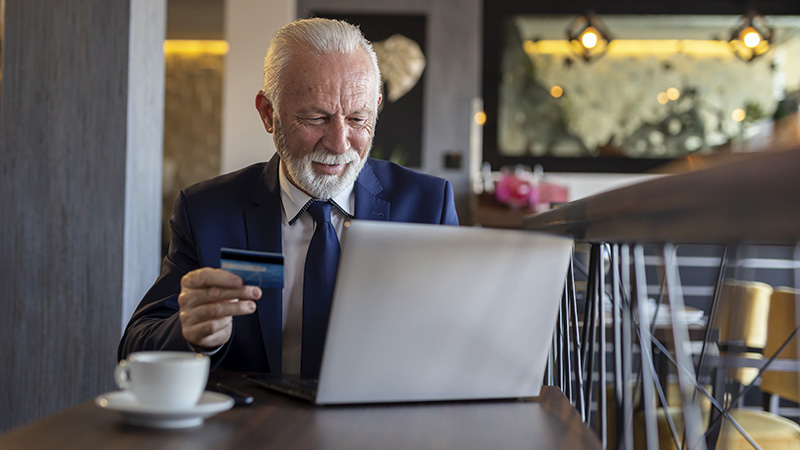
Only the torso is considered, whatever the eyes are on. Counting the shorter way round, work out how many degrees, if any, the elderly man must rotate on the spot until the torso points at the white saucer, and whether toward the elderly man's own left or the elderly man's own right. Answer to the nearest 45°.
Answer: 0° — they already face it

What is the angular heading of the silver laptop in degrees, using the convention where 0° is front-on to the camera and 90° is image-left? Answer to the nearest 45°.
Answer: approximately 135°

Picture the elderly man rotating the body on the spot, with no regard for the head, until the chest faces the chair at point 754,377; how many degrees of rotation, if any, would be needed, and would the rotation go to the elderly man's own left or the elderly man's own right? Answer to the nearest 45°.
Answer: approximately 135° to the elderly man's own left

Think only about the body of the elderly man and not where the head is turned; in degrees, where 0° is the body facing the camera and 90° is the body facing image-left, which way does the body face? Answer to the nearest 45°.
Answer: approximately 0°

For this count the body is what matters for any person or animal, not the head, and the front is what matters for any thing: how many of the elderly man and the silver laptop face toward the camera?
1

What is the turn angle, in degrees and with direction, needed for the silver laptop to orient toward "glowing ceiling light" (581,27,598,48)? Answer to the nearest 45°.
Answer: approximately 45° to its right
